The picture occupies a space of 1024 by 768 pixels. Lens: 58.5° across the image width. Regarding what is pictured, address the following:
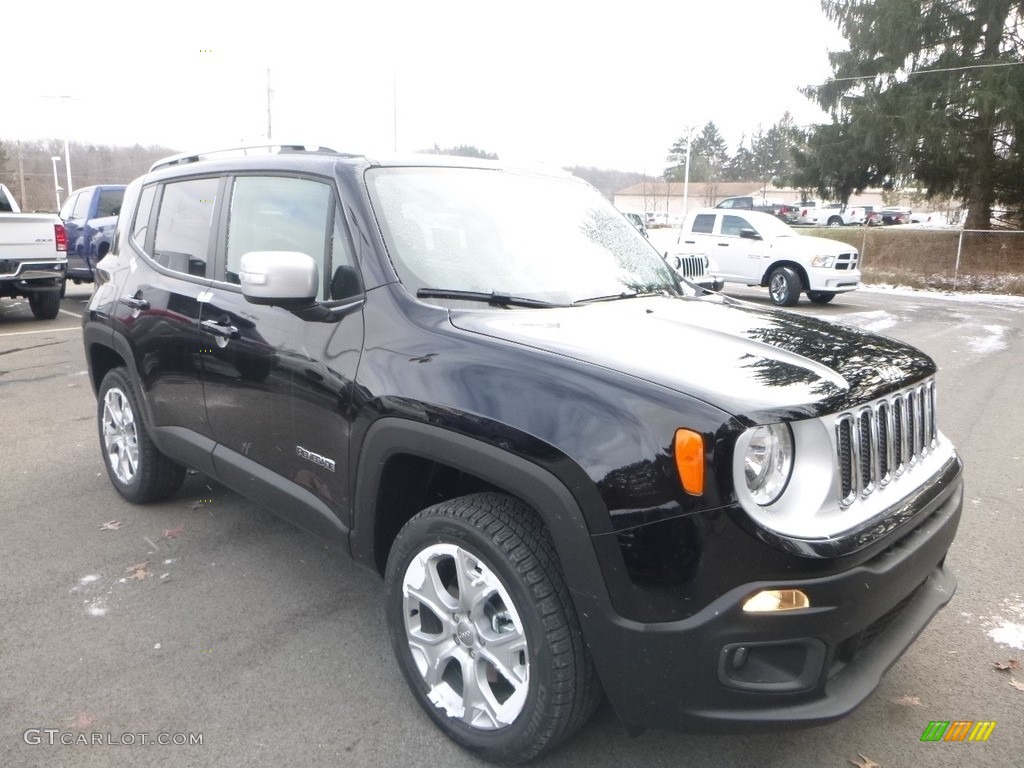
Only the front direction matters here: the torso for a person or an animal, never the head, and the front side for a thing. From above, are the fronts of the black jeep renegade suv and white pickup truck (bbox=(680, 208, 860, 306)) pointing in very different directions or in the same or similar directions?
same or similar directions

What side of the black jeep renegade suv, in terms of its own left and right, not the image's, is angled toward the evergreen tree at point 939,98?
left

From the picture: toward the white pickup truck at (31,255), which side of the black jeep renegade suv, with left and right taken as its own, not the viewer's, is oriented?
back

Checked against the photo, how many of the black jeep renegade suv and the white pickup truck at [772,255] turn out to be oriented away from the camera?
0

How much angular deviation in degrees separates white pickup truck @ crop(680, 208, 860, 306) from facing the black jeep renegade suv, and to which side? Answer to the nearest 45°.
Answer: approximately 45° to its right

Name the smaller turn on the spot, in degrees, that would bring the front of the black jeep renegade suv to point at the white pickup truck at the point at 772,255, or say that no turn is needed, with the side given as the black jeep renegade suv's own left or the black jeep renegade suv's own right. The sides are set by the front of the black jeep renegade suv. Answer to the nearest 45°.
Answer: approximately 135° to the black jeep renegade suv's own left

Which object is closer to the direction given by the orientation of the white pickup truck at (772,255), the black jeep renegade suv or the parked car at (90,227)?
the black jeep renegade suv

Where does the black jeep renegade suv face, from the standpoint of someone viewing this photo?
facing the viewer and to the right of the viewer

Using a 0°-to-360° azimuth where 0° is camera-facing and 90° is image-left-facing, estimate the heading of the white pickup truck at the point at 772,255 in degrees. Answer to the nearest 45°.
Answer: approximately 315°

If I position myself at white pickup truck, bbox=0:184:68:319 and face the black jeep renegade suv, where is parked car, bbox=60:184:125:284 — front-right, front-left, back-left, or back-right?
back-left

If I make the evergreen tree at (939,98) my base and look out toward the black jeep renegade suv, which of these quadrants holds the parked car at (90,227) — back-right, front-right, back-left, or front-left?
front-right
